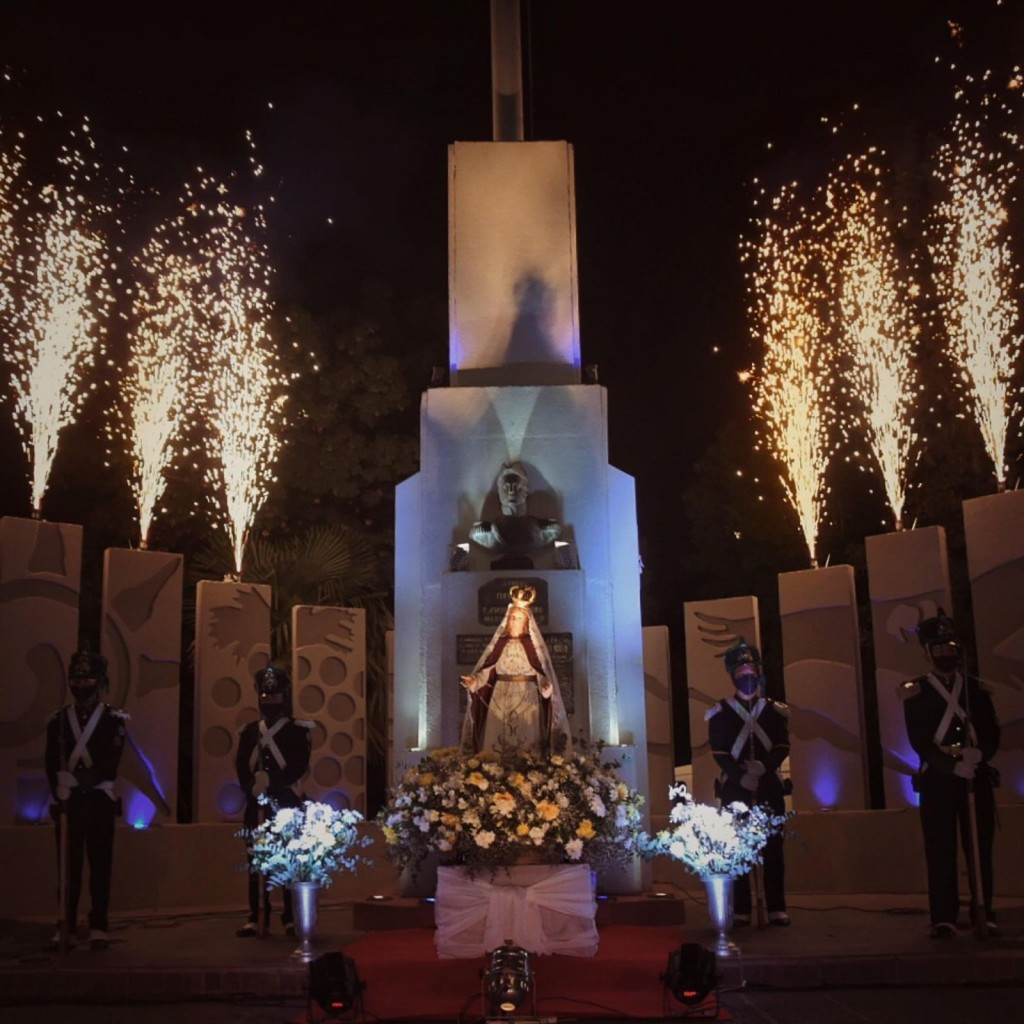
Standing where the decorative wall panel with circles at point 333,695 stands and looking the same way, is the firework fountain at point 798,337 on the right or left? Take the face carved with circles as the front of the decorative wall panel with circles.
on its left

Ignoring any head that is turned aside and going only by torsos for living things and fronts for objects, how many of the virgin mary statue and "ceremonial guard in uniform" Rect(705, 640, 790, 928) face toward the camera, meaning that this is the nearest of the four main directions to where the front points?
2

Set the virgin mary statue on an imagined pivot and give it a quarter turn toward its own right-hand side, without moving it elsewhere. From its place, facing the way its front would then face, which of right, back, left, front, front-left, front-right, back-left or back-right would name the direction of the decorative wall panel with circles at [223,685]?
front-right

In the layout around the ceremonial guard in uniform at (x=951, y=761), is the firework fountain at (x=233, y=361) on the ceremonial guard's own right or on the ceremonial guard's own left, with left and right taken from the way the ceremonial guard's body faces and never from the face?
on the ceremonial guard's own right

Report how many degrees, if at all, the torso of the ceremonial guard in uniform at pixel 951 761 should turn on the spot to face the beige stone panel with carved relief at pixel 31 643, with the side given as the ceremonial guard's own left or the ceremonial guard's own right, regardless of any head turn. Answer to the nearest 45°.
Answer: approximately 90° to the ceremonial guard's own right

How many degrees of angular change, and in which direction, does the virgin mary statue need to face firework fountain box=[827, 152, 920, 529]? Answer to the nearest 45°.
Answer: approximately 135° to its left

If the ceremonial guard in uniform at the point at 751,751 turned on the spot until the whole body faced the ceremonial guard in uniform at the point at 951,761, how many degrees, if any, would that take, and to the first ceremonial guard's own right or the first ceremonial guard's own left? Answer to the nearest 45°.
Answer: approximately 45° to the first ceremonial guard's own left
